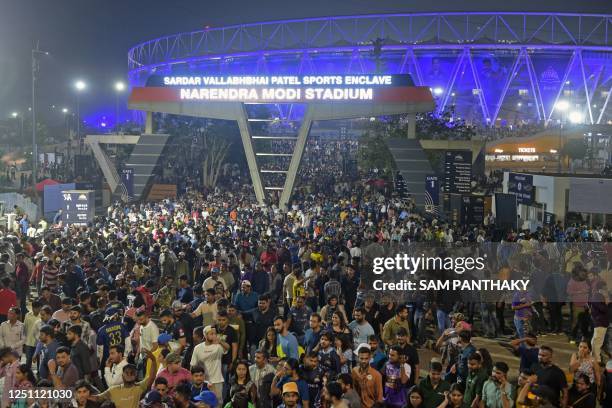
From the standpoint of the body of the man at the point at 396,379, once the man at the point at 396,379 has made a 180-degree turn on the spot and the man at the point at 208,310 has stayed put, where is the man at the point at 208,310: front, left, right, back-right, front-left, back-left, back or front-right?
left

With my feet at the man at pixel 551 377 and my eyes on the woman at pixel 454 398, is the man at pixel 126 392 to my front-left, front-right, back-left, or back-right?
front-right

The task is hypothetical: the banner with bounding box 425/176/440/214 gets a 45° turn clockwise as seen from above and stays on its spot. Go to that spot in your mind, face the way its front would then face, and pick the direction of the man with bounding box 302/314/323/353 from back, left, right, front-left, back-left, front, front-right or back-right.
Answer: front-left

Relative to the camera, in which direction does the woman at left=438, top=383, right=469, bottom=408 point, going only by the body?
toward the camera

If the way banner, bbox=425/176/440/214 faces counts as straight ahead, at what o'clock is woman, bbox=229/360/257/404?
The woman is roughly at 12 o'clock from the banner.

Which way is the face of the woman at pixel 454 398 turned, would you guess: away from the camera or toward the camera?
toward the camera

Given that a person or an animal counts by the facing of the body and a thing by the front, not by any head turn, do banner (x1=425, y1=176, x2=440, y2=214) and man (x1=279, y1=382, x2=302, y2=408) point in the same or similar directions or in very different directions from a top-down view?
same or similar directions

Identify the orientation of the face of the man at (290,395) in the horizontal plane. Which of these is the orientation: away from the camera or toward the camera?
toward the camera

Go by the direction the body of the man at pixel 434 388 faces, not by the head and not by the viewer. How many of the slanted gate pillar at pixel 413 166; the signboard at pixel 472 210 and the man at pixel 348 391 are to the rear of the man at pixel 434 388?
2

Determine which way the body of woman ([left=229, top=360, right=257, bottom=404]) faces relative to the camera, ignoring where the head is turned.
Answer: toward the camera

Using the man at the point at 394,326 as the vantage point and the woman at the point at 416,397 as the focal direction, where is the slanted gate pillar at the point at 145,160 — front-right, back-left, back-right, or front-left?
back-right

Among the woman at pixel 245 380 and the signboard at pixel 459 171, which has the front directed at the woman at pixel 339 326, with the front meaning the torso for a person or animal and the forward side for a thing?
the signboard
